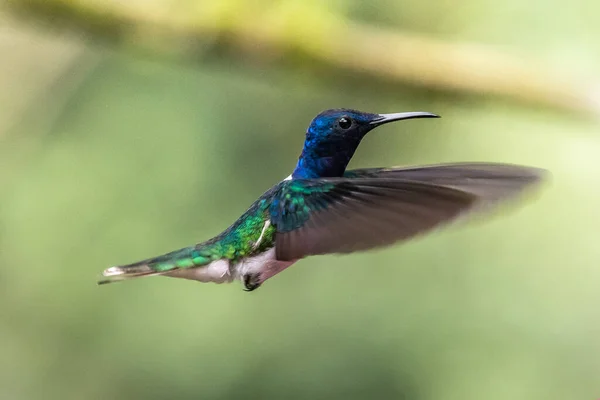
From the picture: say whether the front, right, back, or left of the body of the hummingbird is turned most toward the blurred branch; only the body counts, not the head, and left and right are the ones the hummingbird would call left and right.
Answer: left

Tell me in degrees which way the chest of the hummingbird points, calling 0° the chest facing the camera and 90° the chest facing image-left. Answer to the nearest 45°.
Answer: approximately 270°
